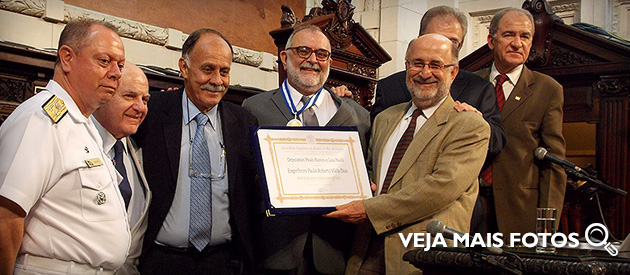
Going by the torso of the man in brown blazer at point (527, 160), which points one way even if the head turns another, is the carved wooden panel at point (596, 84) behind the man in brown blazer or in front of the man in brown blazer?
behind

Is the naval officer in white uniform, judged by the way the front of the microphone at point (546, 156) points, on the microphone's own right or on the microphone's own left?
on the microphone's own left

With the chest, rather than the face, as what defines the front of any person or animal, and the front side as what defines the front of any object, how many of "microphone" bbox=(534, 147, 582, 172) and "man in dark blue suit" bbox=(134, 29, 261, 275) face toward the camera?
1

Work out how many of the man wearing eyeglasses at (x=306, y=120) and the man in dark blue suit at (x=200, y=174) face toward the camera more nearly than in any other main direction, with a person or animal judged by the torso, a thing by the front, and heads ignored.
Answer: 2

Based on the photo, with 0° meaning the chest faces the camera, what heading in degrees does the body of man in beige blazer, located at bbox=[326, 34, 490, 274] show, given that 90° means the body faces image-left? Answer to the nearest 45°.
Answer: approximately 45°

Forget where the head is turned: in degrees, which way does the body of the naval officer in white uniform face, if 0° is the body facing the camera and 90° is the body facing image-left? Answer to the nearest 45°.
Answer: approximately 315°

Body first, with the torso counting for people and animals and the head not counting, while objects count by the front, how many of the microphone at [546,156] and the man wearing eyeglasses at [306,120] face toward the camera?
1

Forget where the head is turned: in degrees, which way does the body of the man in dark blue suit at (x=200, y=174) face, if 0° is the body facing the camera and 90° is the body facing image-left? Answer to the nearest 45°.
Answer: approximately 0°

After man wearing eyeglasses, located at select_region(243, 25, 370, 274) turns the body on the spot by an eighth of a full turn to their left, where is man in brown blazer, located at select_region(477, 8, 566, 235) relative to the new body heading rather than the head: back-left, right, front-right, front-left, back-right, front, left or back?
front-left

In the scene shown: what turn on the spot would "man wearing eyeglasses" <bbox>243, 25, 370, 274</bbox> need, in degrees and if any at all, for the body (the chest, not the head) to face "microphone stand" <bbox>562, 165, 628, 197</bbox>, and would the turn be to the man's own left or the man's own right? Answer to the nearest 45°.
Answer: approximately 90° to the man's own left
